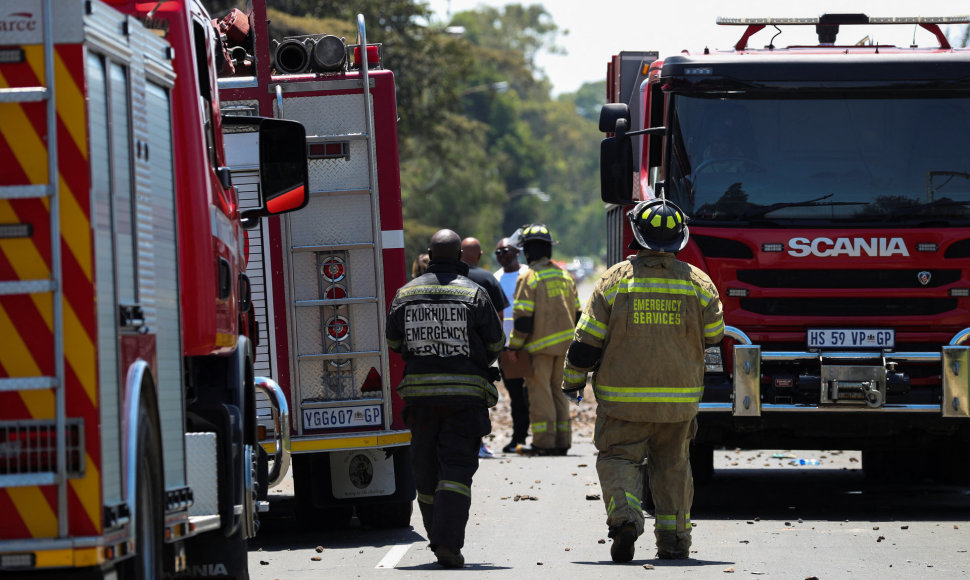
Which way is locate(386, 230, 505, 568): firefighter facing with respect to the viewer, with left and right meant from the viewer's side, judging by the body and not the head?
facing away from the viewer

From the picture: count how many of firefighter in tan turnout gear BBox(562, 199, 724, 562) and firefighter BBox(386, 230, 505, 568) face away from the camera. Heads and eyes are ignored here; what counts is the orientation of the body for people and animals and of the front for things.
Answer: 2

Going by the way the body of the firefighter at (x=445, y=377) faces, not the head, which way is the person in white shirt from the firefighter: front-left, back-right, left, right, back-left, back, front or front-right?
front

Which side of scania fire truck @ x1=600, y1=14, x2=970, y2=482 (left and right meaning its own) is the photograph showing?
front

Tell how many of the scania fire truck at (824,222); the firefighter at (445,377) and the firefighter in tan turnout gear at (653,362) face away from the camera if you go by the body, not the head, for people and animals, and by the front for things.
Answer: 2

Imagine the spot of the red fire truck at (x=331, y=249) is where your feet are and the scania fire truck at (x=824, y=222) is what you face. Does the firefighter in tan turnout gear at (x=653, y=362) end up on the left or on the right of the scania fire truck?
right

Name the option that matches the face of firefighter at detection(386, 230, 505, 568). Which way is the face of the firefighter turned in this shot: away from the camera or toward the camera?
away from the camera

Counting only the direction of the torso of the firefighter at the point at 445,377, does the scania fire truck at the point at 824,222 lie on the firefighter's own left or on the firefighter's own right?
on the firefighter's own right

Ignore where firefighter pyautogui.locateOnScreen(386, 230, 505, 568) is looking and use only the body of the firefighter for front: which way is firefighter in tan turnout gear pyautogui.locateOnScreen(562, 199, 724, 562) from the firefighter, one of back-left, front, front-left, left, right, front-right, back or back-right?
right

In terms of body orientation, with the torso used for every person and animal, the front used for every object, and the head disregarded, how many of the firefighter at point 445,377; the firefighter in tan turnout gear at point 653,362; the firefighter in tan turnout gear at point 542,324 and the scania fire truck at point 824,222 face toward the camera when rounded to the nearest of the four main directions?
1

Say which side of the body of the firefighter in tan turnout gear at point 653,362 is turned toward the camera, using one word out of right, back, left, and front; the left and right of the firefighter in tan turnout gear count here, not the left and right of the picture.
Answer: back

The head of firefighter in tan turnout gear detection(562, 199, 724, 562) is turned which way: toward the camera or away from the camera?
away from the camera

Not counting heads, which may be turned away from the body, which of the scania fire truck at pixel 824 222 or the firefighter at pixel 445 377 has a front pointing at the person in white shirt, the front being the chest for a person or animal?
the firefighter
